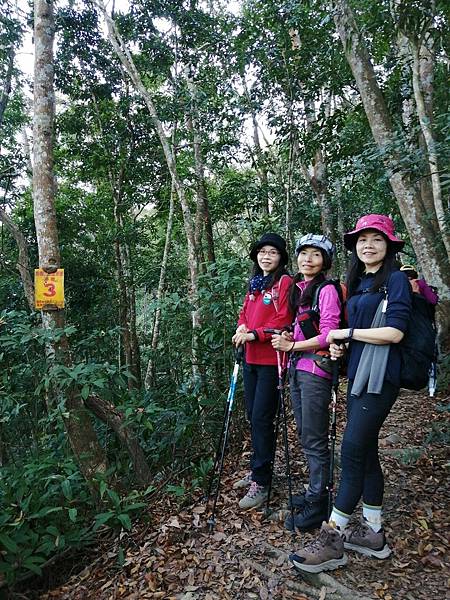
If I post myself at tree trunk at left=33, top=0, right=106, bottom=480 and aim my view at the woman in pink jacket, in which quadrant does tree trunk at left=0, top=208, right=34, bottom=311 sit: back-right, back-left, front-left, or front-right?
back-left

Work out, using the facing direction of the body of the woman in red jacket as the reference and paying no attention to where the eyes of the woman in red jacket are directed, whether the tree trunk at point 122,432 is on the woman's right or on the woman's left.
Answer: on the woman's right

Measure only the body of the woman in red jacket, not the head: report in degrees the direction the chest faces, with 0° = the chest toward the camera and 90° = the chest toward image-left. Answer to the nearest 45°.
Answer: approximately 45°

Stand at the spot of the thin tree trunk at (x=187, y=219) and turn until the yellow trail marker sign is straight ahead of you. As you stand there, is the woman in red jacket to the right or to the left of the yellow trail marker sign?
left

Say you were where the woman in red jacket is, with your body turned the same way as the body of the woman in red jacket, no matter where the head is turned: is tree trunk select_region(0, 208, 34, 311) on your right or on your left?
on your right

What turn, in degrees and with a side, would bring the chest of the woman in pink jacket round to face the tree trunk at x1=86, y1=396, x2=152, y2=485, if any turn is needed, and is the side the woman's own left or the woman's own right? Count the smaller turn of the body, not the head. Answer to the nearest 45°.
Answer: approximately 90° to the woman's own right

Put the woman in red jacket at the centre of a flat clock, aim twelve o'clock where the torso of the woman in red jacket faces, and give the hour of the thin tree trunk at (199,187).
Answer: The thin tree trunk is roughly at 4 o'clock from the woman in red jacket.

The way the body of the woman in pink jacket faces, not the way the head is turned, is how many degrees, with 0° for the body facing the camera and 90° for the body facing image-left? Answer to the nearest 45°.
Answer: approximately 45°

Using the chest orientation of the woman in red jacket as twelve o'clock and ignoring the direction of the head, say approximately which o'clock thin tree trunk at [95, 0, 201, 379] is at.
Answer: The thin tree trunk is roughly at 4 o'clock from the woman in red jacket.
